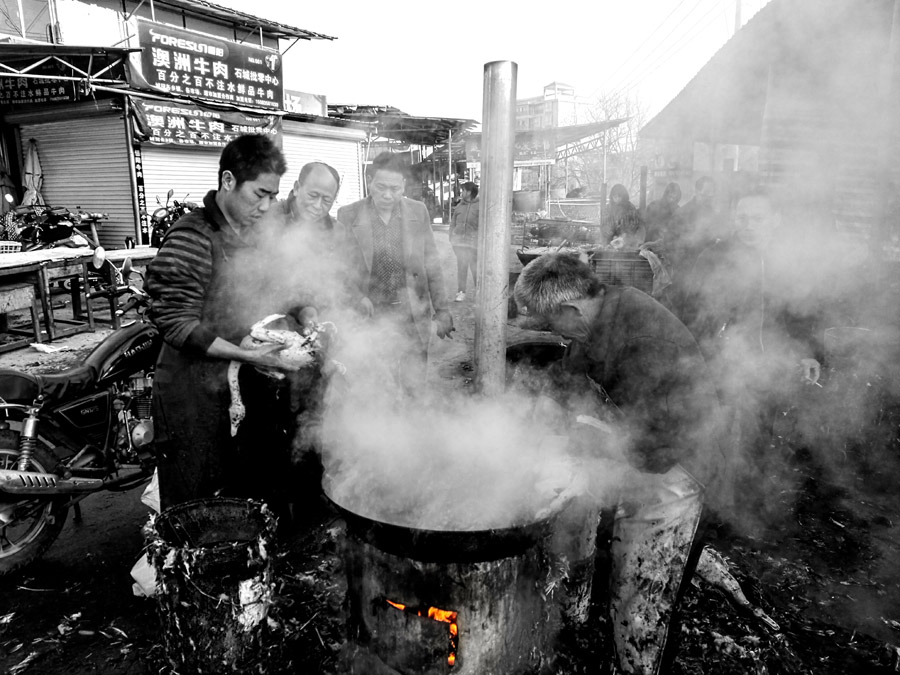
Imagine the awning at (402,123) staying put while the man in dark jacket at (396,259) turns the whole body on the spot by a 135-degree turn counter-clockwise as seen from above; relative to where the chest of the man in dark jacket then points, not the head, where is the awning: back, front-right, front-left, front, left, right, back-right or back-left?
front-left

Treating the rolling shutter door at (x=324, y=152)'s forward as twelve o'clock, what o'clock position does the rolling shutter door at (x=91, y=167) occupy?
the rolling shutter door at (x=91, y=167) is roughly at 3 o'clock from the rolling shutter door at (x=324, y=152).

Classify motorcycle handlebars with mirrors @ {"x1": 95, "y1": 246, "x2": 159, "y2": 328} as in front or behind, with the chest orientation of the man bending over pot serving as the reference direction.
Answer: in front

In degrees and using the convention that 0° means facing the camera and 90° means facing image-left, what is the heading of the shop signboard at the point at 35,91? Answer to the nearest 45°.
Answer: approximately 315°

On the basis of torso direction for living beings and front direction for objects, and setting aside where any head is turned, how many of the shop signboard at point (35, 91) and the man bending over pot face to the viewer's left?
1

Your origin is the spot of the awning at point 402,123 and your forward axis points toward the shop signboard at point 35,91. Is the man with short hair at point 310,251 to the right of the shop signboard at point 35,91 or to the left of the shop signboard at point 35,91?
left

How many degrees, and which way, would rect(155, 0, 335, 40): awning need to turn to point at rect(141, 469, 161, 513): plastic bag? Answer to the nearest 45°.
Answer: approximately 45° to its right

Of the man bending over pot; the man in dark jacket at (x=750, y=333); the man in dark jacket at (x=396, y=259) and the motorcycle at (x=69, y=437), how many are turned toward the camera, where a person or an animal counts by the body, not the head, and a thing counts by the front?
2
